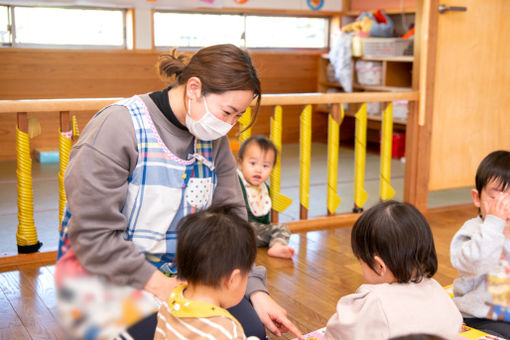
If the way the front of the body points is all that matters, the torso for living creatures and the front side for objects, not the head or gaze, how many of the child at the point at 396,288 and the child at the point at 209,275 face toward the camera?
0

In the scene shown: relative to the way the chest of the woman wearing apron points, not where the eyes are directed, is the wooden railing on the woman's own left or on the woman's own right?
on the woman's own left

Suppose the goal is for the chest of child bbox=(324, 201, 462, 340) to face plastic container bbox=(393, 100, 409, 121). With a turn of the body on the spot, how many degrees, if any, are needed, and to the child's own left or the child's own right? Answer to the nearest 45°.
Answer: approximately 45° to the child's own right

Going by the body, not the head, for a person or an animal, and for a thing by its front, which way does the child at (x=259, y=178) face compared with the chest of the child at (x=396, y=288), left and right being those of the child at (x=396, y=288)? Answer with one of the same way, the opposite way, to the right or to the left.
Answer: the opposite way

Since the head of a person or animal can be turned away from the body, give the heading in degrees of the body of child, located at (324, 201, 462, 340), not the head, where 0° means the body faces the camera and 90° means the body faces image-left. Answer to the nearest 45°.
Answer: approximately 135°

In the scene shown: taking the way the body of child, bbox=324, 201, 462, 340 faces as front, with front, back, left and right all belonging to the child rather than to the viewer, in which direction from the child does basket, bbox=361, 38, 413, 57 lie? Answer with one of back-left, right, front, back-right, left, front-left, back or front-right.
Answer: front-right

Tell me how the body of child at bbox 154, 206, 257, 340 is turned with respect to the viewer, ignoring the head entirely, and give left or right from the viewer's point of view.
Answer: facing away from the viewer and to the right of the viewer

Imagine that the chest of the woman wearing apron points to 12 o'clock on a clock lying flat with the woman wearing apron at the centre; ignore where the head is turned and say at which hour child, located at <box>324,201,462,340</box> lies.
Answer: The child is roughly at 11 o'clock from the woman wearing apron.

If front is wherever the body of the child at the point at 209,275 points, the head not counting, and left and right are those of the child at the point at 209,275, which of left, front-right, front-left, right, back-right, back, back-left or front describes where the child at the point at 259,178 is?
front-left

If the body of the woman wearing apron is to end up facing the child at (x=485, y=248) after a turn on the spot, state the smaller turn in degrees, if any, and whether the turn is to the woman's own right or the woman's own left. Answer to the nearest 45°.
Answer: approximately 45° to the woman's own left

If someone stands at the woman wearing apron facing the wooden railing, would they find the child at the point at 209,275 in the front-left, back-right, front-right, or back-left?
back-right

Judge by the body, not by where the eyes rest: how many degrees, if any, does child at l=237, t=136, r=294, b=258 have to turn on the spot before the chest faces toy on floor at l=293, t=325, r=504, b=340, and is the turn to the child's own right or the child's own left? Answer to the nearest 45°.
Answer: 0° — they already face it

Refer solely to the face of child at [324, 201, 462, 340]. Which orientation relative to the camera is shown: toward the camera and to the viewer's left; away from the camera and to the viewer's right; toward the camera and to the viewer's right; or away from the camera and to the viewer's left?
away from the camera and to the viewer's left
